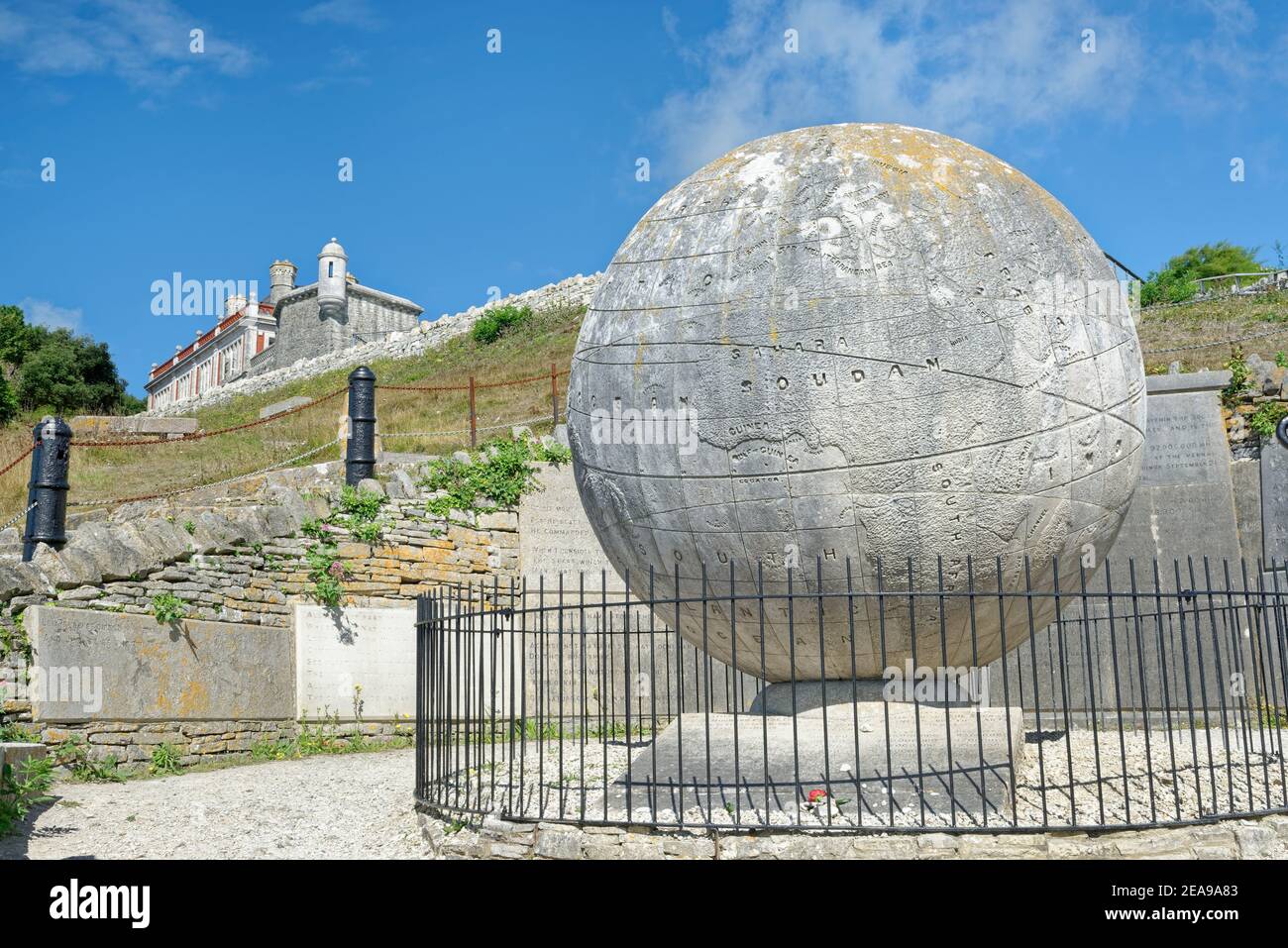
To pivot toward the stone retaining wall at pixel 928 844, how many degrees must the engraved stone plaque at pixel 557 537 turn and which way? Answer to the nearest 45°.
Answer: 0° — it already faces it

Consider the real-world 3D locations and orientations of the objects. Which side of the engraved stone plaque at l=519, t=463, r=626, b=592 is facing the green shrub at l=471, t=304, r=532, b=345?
back

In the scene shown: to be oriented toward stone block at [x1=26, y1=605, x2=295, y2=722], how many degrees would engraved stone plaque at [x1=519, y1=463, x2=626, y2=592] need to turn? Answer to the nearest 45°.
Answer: approximately 45° to its right

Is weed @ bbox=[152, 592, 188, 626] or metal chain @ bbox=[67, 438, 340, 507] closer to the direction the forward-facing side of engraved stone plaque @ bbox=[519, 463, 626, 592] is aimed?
the weed

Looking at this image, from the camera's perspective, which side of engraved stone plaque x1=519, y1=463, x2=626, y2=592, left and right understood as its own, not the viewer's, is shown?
front

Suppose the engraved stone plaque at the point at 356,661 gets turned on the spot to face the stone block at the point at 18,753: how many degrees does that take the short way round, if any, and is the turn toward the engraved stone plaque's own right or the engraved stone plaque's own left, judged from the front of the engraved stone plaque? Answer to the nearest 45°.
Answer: approximately 45° to the engraved stone plaque's own right

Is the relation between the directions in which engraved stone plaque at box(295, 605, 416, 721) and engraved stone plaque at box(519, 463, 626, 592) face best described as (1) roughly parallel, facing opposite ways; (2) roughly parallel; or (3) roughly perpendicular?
roughly parallel

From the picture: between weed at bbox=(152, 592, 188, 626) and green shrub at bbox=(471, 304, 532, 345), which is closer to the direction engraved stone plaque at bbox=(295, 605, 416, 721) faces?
the weed

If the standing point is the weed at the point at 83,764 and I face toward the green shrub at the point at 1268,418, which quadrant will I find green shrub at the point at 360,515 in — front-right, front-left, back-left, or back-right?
front-left

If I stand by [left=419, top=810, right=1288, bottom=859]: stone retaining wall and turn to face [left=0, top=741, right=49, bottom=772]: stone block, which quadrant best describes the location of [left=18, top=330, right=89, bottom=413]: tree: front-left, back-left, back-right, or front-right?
front-right

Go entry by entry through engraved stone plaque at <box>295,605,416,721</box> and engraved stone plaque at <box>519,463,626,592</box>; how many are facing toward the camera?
2

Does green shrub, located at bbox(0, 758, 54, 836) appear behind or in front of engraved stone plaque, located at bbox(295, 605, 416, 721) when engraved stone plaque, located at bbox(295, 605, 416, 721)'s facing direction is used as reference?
in front

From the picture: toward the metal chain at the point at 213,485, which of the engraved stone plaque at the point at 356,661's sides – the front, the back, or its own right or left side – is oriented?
back

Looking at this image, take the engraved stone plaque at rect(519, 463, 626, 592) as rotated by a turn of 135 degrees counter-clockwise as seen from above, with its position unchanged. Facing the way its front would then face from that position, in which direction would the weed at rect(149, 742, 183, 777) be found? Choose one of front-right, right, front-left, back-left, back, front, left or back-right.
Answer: back

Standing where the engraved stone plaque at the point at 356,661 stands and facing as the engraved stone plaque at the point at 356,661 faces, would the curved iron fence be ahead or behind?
ahead

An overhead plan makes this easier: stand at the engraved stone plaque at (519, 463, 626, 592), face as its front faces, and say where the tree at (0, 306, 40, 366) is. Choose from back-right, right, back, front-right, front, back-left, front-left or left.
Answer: back-right

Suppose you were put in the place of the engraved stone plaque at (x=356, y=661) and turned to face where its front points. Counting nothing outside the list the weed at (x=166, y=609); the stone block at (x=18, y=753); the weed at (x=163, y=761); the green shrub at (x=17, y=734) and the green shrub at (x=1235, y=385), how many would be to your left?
1

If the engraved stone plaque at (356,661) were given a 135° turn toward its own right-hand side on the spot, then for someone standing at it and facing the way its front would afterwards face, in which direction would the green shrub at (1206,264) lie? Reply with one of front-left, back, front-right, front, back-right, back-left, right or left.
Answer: right

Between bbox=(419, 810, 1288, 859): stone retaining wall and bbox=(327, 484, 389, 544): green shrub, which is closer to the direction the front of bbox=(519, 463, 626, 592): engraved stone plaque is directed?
the stone retaining wall
